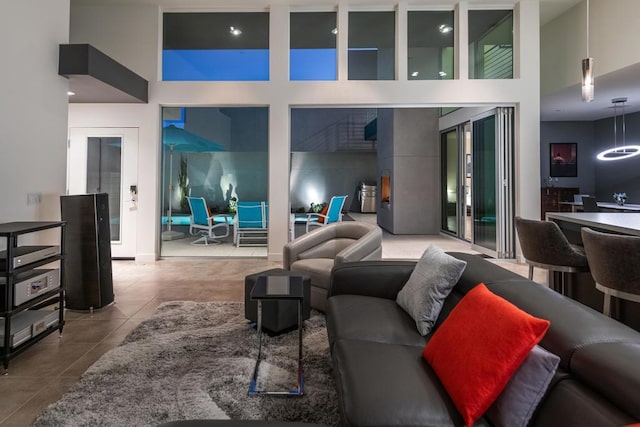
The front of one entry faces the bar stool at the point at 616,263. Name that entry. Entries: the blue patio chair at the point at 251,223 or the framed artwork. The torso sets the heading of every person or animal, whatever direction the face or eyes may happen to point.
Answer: the framed artwork

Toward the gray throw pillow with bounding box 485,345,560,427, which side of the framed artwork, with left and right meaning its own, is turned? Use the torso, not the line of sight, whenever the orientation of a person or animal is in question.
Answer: front

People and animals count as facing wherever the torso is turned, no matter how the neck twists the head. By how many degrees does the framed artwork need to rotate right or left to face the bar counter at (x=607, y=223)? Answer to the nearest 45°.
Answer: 0° — it already faces it

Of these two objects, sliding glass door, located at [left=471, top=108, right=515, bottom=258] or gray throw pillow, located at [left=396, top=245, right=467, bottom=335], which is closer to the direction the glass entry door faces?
the gray throw pillow

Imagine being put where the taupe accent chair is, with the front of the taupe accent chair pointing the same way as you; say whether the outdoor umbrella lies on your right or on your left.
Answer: on your right

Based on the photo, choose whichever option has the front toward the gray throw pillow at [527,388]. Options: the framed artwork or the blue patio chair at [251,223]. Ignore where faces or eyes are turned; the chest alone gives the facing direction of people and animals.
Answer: the framed artwork

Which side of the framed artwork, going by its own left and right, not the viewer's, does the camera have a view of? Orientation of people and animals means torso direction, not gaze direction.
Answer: front

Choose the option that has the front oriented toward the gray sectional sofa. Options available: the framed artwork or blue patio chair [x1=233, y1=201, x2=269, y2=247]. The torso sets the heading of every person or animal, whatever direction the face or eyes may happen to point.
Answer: the framed artwork

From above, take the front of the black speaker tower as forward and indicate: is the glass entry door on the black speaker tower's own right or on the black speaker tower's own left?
on the black speaker tower's own left

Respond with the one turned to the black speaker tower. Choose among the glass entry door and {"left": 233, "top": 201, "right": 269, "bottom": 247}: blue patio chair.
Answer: the glass entry door

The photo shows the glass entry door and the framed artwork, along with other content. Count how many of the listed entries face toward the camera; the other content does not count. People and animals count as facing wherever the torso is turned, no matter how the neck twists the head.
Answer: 2
